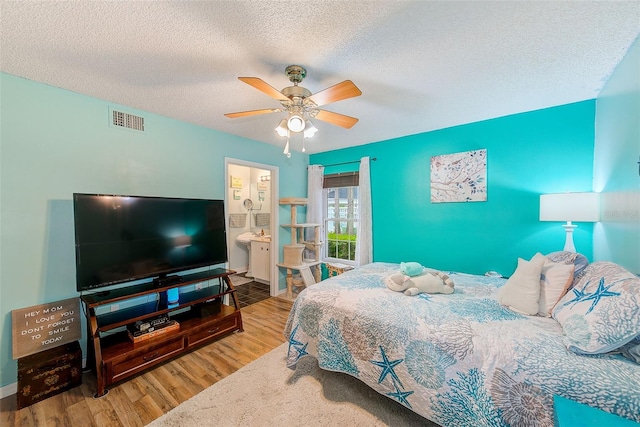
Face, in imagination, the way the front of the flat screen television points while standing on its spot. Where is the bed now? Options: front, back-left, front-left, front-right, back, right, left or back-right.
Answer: front

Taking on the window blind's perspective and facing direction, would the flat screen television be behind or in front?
in front

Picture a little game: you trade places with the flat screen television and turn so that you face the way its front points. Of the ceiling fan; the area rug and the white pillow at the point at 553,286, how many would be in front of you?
3

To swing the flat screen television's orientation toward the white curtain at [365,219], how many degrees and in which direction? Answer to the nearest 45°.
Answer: approximately 45° to its left

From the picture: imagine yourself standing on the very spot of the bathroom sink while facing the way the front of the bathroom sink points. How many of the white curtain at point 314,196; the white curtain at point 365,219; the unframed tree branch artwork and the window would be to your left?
4

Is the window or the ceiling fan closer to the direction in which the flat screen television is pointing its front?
the ceiling fan

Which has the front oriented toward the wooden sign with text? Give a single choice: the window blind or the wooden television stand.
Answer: the window blind

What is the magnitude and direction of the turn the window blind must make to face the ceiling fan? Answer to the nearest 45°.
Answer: approximately 45° to its left

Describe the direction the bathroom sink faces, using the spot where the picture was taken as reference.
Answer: facing the viewer and to the left of the viewer

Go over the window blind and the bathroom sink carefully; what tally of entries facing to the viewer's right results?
0

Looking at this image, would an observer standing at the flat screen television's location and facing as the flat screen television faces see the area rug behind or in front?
in front

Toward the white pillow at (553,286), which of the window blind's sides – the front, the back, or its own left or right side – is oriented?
left

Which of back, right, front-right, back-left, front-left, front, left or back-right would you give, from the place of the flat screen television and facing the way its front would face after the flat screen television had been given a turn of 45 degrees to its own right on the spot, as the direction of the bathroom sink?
back-left
